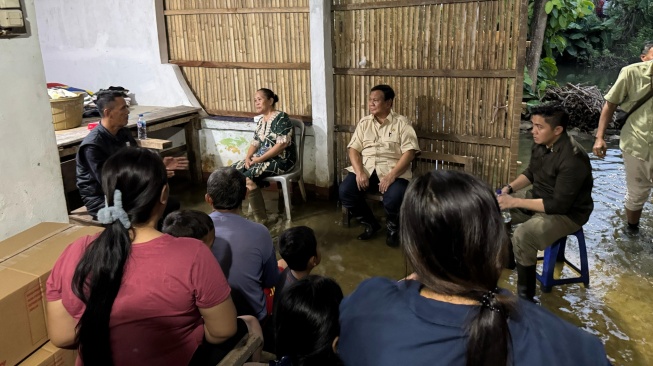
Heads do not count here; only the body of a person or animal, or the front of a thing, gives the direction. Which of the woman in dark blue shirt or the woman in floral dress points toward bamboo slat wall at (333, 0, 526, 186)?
the woman in dark blue shirt

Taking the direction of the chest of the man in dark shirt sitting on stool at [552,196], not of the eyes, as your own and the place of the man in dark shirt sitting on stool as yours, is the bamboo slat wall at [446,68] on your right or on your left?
on your right

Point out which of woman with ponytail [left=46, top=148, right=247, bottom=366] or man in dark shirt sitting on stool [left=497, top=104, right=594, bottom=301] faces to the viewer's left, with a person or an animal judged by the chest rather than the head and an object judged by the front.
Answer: the man in dark shirt sitting on stool

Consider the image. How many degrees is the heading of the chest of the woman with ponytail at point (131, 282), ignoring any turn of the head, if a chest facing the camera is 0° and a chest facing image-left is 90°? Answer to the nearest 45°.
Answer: approximately 180°

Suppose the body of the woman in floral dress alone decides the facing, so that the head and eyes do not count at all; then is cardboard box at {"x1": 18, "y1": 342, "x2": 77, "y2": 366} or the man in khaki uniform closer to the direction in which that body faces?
the cardboard box

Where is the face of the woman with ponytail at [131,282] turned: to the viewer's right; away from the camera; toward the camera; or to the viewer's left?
away from the camera

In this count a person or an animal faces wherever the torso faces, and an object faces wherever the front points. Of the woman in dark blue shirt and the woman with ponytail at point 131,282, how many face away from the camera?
2

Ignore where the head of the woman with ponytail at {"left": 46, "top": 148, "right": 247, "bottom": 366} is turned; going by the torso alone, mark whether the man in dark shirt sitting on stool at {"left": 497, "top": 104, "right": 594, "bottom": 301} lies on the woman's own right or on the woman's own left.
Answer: on the woman's own right

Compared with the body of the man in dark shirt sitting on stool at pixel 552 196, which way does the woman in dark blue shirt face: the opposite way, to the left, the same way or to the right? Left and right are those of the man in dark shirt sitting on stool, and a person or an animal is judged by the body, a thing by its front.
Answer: to the right

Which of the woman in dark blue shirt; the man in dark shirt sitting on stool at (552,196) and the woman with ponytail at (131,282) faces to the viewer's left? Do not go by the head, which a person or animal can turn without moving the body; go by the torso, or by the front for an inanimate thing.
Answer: the man in dark shirt sitting on stool

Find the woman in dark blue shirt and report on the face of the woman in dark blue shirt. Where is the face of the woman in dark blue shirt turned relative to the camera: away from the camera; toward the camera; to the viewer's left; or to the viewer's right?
away from the camera

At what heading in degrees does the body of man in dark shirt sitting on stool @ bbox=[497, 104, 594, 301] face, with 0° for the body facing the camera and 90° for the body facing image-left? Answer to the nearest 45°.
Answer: approximately 90°

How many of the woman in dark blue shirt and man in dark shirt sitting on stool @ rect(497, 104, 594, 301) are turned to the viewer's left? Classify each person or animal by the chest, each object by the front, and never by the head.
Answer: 1

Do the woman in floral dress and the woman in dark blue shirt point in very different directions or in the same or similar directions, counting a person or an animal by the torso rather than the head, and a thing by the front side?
very different directions

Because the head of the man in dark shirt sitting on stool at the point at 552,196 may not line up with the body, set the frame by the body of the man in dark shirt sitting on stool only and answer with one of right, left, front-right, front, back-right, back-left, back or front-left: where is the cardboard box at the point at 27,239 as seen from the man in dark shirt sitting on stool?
front-left

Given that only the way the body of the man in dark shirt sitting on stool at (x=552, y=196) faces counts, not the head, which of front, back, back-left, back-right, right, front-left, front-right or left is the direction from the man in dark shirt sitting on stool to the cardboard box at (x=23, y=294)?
front-left

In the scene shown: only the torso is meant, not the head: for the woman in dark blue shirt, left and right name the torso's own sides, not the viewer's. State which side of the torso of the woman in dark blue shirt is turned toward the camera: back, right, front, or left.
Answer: back

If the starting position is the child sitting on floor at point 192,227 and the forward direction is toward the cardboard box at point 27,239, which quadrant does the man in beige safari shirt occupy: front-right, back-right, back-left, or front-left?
back-right
